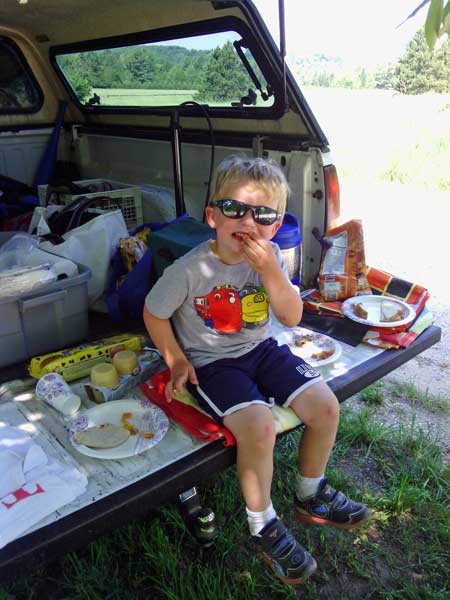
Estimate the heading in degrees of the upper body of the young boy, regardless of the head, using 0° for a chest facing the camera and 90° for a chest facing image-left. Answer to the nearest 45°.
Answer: approximately 315°

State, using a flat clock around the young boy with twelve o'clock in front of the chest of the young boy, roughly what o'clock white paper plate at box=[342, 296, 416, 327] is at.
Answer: The white paper plate is roughly at 9 o'clock from the young boy.

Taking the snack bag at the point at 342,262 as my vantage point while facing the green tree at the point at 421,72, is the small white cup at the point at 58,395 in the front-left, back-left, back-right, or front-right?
back-left

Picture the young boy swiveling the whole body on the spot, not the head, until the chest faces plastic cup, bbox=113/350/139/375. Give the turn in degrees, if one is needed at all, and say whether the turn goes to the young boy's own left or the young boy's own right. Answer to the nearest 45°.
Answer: approximately 135° to the young boy's own right

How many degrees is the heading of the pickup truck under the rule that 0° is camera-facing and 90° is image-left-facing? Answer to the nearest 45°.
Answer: approximately 135°
